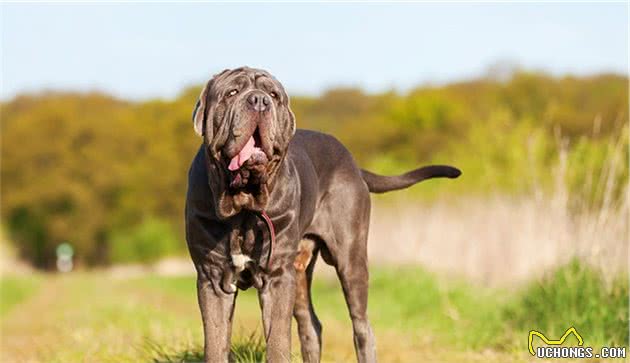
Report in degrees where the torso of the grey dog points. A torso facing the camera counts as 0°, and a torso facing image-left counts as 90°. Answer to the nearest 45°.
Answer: approximately 45°

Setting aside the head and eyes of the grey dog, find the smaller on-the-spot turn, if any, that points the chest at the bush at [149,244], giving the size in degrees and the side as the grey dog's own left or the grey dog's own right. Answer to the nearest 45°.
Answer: approximately 135° to the grey dog's own right
